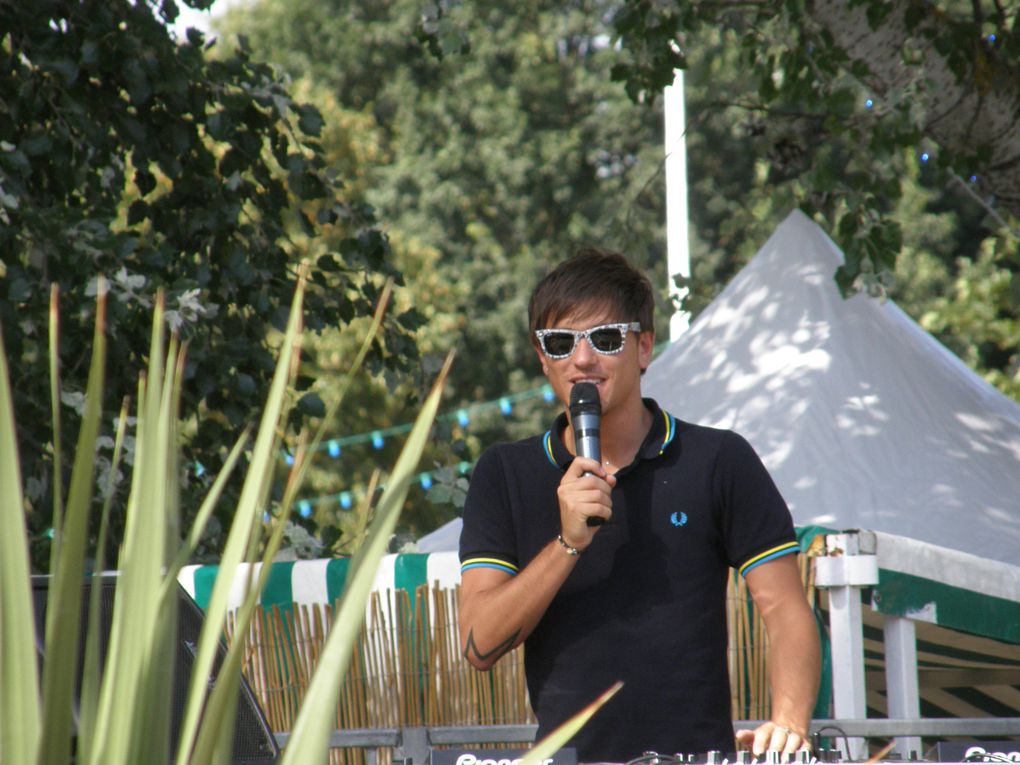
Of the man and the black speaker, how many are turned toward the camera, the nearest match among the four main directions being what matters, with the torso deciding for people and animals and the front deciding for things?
2

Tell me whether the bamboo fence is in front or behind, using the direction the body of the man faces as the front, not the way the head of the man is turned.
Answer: behind

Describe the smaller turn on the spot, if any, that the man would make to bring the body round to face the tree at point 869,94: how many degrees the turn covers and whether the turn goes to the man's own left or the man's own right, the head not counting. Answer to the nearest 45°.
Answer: approximately 180°

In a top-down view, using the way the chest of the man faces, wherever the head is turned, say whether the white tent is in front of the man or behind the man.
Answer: behind

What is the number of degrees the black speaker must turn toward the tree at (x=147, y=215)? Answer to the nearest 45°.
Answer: approximately 180°

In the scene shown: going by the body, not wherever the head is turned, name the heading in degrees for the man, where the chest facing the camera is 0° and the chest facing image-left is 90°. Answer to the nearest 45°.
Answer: approximately 0°

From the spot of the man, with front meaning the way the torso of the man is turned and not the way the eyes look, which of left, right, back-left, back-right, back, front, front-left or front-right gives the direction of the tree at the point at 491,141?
back
